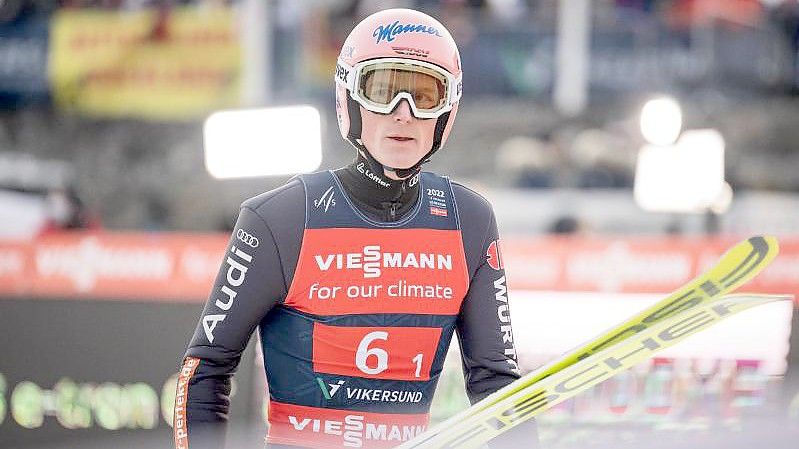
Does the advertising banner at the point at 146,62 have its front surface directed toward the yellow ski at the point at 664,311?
yes

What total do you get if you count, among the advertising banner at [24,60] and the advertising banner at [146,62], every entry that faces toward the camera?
2

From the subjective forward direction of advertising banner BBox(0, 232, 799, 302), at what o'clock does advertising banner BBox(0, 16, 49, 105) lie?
advertising banner BBox(0, 16, 49, 105) is roughly at 5 o'clock from advertising banner BBox(0, 232, 799, 302).

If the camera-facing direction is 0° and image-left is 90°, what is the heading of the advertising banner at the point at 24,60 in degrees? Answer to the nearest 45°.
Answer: approximately 0°

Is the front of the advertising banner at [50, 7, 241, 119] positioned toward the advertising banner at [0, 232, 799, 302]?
yes

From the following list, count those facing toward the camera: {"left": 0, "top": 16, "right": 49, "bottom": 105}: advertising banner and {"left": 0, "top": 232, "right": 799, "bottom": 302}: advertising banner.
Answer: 2

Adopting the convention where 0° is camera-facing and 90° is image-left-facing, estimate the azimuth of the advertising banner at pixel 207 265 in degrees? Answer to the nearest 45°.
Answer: approximately 0°

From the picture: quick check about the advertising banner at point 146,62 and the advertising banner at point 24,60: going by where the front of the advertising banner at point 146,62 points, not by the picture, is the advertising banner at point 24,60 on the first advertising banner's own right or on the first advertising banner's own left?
on the first advertising banner's own right
